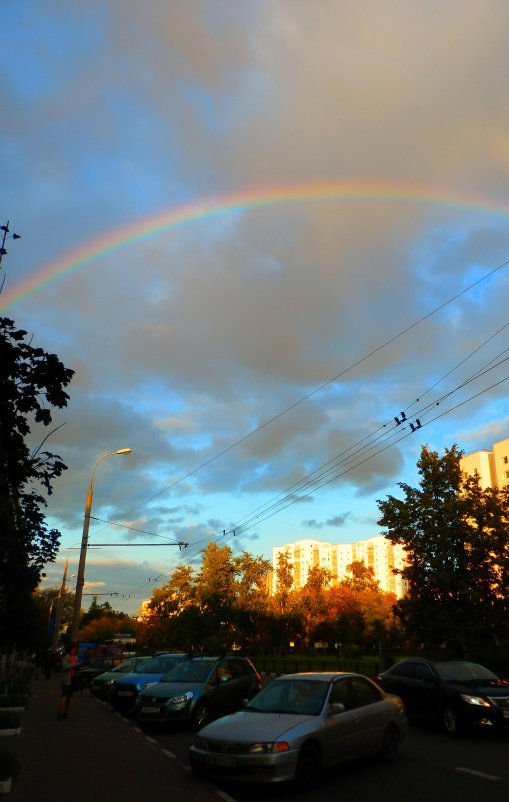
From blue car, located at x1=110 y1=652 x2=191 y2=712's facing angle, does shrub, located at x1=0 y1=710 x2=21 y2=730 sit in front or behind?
in front

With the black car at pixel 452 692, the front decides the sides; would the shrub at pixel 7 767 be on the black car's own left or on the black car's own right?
on the black car's own right

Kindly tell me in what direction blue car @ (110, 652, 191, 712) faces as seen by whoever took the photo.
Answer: facing the viewer and to the left of the viewer

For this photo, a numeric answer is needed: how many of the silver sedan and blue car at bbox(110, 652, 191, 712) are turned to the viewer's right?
0

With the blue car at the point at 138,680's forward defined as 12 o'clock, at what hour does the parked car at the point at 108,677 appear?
The parked car is roughly at 4 o'clock from the blue car.

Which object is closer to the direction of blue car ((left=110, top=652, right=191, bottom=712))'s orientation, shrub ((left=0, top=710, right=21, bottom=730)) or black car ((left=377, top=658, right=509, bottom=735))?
the shrub

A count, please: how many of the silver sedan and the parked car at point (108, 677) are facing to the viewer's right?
0

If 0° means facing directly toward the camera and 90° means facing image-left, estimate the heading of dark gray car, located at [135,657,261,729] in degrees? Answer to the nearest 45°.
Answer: approximately 45°

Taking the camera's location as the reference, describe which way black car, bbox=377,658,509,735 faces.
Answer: facing the viewer and to the right of the viewer
